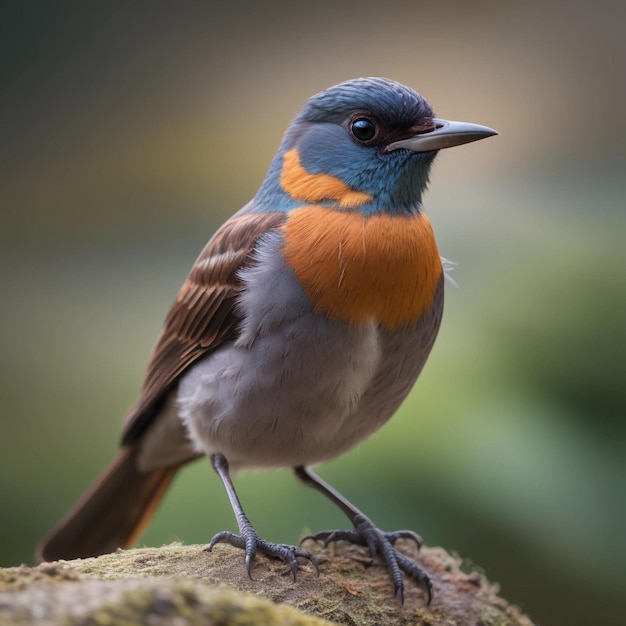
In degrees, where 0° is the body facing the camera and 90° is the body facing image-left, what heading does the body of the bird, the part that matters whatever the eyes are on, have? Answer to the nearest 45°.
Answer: approximately 315°
